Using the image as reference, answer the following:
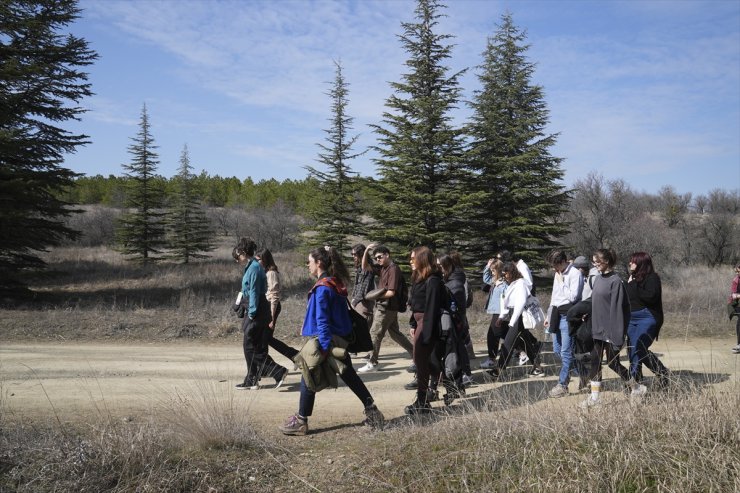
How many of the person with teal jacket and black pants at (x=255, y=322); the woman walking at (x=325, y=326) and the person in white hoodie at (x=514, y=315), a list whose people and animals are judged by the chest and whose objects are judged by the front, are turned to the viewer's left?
3

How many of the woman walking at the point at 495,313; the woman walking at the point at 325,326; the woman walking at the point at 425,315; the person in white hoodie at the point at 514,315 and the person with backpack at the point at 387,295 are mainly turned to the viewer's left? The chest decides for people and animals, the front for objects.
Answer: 5

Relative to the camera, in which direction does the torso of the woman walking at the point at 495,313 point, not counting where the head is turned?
to the viewer's left

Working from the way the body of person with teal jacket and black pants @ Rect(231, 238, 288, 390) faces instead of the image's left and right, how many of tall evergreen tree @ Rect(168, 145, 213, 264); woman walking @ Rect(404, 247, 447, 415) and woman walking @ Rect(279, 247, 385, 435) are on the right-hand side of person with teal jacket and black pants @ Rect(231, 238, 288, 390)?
1

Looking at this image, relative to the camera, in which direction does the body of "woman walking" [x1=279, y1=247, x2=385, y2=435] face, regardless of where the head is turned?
to the viewer's left

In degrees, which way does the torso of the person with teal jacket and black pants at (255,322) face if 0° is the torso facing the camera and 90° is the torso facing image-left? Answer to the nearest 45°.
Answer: approximately 90°

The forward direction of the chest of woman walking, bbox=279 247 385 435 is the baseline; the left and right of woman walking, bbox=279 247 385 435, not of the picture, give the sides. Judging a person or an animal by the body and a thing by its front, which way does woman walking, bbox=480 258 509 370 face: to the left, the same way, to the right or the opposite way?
the same way

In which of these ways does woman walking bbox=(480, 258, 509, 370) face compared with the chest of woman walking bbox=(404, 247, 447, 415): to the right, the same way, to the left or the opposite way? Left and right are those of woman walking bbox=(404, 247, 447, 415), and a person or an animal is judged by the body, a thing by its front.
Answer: the same way

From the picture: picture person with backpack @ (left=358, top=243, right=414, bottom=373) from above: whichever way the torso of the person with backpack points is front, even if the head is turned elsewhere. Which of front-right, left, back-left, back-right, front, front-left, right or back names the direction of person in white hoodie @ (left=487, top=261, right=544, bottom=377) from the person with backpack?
back

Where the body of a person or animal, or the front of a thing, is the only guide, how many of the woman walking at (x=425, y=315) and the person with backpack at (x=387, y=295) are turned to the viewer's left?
2

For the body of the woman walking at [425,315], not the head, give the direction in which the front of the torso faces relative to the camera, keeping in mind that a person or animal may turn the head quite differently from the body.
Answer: to the viewer's left

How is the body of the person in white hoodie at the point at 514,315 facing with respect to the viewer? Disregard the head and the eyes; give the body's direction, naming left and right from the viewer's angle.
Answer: facing to the left of the viewer

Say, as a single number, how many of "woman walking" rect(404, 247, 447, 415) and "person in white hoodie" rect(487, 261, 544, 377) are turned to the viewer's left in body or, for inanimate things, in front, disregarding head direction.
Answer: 2

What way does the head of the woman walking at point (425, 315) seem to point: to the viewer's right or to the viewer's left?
to the viewer's left

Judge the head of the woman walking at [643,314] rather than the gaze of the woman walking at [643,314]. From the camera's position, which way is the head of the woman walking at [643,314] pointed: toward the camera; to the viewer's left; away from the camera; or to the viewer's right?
to the viewer's left

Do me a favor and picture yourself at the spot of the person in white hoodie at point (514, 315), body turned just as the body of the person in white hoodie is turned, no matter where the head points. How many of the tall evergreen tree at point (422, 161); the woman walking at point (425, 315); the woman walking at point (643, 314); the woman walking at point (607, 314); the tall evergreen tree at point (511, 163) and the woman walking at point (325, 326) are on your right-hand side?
2

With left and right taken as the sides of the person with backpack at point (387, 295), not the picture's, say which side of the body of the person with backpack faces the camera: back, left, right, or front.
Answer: left
